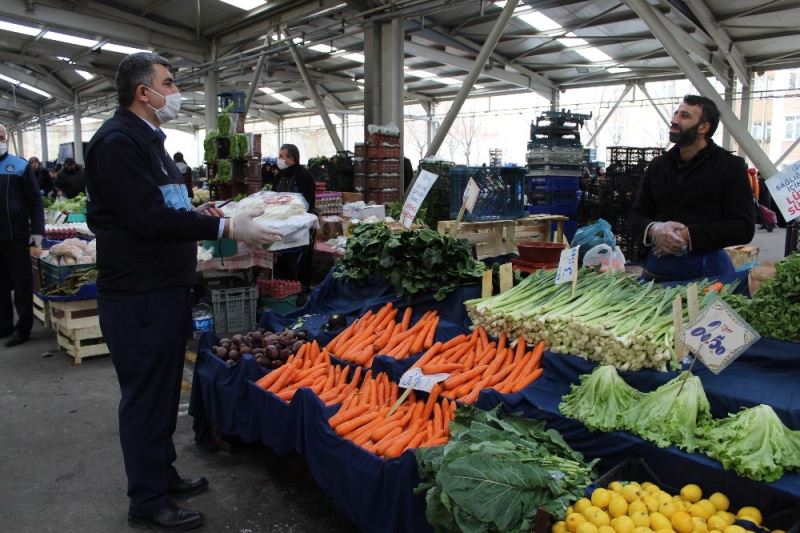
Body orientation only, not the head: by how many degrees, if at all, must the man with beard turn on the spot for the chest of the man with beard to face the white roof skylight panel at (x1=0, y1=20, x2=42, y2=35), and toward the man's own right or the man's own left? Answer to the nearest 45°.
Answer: approximately 90° to the man's own right

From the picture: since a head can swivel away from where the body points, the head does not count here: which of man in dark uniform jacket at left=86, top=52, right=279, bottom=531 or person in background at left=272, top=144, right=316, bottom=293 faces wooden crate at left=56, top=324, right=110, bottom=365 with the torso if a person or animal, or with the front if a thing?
the person in background

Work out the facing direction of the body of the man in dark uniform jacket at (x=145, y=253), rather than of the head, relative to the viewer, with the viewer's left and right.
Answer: facing to the right of the viewer

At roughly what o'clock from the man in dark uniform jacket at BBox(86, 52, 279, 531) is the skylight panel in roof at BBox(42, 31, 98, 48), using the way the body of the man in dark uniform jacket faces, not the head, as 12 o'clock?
The skylight panel in roof is roughly at 9 o'clock from the man in dark uniform jacket.

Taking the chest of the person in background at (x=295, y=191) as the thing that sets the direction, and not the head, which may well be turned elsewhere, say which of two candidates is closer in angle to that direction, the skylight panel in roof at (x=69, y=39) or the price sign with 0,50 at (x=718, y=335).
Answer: the price sign with 0,50

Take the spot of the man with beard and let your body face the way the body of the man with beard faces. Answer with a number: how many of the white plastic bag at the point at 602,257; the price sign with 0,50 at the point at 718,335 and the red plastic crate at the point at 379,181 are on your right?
2

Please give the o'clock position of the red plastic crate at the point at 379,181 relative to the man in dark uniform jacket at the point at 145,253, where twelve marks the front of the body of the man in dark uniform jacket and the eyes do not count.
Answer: The red plastic crate is roughly at 10 o'clock from the man in dark uniform jacket.
